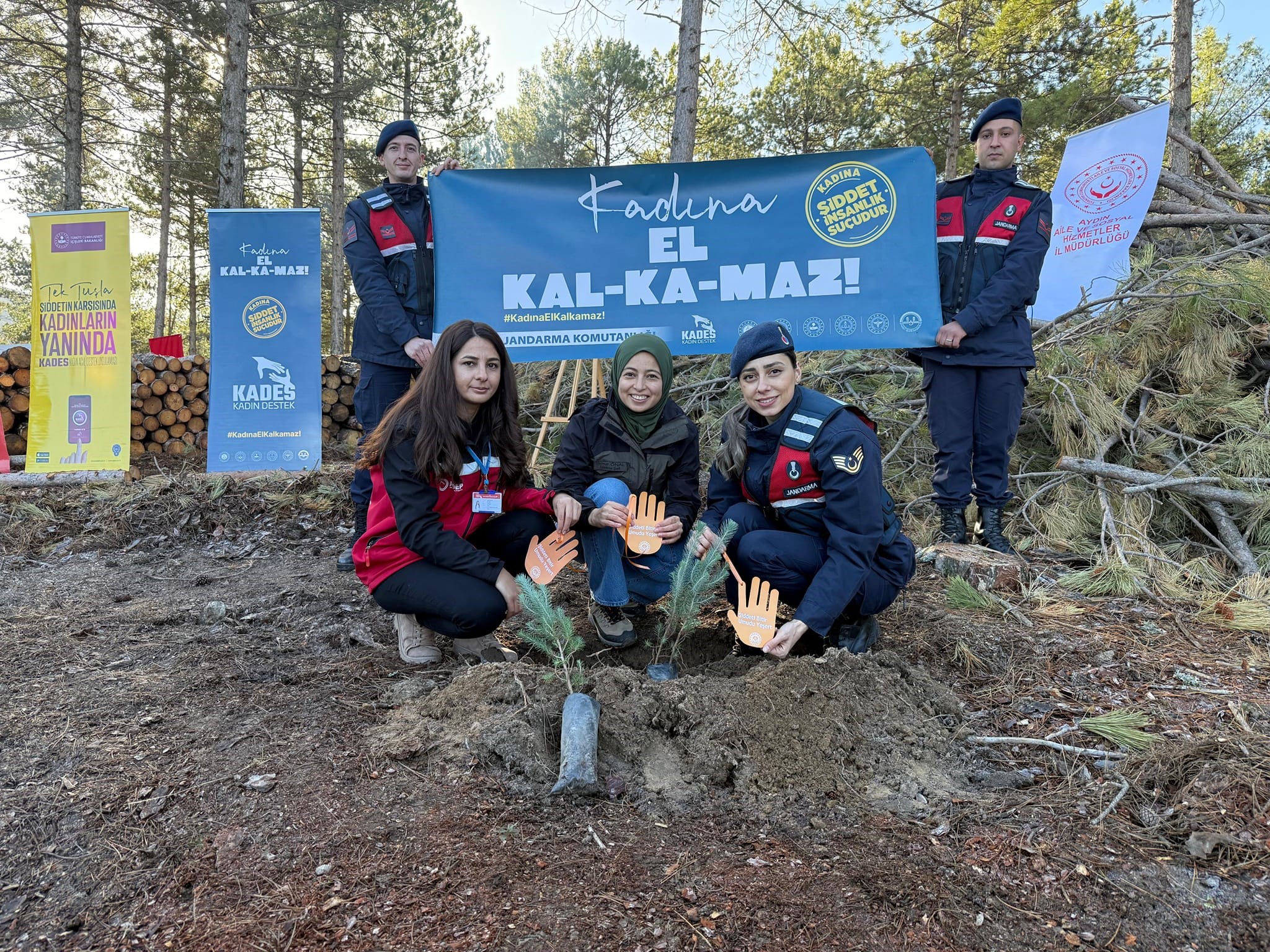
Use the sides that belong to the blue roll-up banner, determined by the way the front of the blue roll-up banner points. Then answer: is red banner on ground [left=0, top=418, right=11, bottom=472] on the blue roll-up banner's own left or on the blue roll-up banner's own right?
on the blue roll-up banner's own right

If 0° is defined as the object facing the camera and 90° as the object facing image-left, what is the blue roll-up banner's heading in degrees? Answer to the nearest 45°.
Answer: approximately 0°

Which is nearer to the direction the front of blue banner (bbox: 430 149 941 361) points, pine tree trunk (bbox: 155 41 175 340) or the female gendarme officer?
the female gendarme officer

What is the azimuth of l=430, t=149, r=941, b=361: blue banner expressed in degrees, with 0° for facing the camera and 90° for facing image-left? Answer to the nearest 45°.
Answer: approximately 0°

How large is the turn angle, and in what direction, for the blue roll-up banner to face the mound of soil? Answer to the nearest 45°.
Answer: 0° — it already faces it
